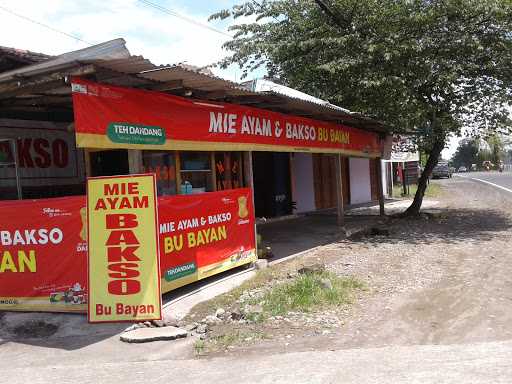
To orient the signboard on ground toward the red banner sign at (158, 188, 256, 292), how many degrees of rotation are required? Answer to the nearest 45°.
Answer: approximately 135° to its left

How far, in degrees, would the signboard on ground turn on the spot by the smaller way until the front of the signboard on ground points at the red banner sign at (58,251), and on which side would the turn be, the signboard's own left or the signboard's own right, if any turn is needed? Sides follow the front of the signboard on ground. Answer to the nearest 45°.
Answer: approximately 135° to the signboard's own right

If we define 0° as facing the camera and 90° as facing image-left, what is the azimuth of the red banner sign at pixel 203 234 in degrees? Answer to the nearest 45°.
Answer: approximately 315°

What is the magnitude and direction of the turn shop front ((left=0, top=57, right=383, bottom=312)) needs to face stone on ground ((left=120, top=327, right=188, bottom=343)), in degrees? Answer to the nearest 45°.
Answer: approximately 45° to its right

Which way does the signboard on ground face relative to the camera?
toward the camera

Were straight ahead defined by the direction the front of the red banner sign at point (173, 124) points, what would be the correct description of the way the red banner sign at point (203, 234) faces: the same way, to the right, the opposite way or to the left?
the same way

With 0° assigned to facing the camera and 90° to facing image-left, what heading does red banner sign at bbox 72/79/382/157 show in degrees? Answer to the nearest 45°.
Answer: approximately 315°

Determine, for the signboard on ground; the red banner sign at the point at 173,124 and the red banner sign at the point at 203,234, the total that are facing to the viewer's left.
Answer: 0

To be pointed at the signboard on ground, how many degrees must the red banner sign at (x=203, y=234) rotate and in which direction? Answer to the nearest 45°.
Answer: approximately 90° to its right

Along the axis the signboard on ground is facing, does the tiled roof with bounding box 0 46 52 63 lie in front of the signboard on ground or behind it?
behind
